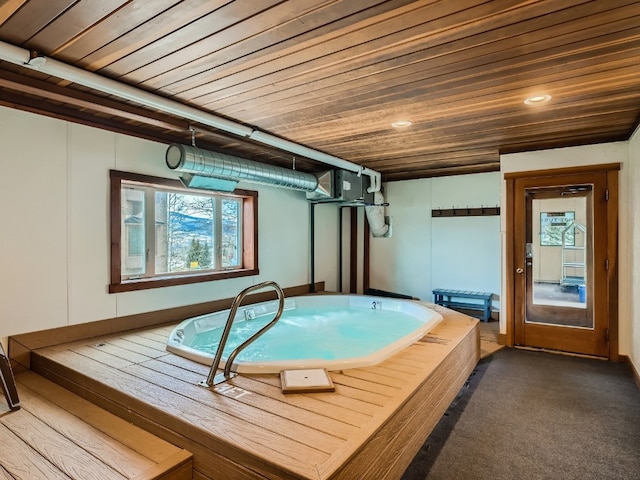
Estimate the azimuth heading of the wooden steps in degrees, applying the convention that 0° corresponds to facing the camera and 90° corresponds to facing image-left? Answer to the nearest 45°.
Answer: approximately 45°

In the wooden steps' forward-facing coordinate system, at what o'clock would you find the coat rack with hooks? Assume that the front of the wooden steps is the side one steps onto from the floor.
The coat rack with hooks is roughly at 7 o'clock from the wooden steps.

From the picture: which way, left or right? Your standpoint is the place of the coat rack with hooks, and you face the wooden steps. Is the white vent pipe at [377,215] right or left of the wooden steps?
right

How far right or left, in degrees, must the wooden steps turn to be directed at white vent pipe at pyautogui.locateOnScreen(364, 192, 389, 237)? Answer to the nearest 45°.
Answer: approximately 180°

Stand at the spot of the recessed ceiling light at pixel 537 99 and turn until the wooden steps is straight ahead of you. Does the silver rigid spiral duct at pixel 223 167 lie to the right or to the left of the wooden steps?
right

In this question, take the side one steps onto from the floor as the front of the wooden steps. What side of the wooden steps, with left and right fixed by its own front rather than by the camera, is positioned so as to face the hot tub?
back

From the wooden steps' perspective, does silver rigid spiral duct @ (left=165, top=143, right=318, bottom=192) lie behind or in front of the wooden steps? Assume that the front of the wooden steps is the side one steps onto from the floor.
behind

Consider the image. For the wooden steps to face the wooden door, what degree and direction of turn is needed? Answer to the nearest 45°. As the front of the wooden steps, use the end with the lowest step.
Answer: approximately 135° to its left
